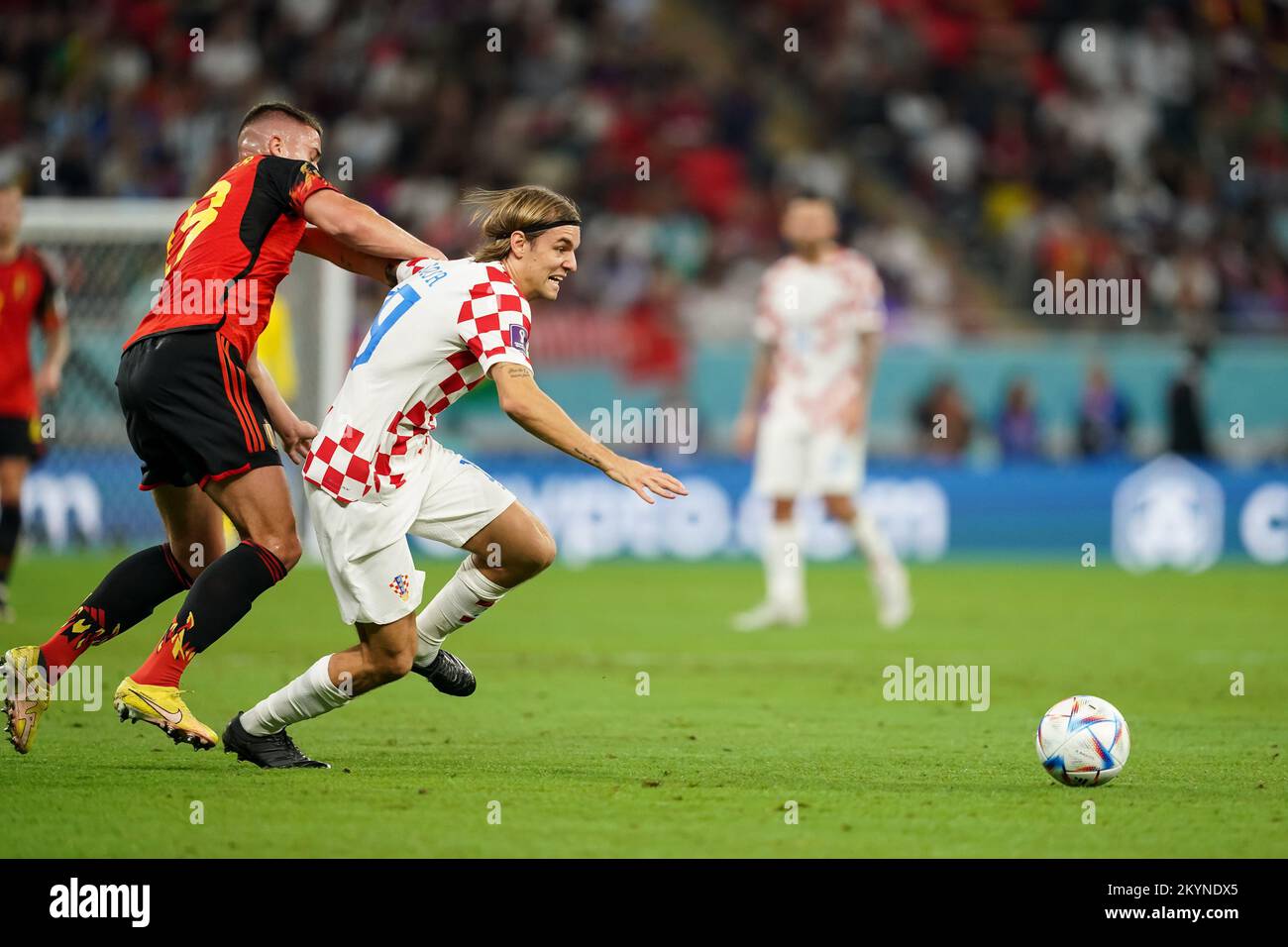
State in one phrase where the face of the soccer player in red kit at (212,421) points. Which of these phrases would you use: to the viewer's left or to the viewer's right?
to the viewer's right

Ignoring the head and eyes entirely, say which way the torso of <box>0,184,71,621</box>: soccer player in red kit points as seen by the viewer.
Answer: toward the camera

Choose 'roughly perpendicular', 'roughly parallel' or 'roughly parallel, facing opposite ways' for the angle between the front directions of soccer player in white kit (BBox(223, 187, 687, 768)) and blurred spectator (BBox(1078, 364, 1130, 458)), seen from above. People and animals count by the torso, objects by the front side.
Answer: roughly perpendicular

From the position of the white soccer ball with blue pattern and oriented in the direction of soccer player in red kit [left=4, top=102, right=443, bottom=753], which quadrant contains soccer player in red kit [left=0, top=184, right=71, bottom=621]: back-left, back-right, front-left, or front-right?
front-right

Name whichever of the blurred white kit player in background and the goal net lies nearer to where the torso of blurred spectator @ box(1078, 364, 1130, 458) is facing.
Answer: the blurred white kit player in background

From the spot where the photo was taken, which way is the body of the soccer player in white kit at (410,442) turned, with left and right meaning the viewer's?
facing to the right of the viewer

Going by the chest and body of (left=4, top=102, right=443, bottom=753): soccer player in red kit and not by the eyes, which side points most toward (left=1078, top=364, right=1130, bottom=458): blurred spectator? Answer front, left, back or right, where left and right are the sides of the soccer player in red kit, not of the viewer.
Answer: front

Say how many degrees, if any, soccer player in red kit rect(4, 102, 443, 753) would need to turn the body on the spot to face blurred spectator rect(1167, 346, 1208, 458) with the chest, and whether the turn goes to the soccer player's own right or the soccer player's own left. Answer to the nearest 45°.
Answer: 0° — they already face them

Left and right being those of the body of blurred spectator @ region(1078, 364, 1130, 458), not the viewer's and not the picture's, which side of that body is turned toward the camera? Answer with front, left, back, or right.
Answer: front

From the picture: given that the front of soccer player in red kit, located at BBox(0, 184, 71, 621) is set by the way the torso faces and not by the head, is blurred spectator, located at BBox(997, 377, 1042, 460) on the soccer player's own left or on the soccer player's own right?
on the soccer player's own left

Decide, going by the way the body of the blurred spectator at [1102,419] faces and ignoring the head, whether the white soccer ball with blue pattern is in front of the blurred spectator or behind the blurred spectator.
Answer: in front
